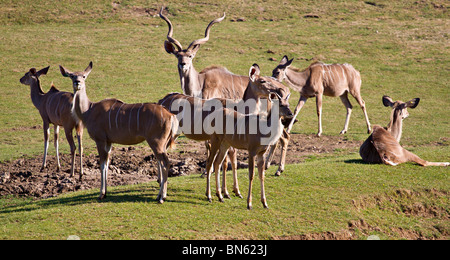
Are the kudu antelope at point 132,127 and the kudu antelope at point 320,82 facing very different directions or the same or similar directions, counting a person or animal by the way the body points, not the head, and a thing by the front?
same or similar directions

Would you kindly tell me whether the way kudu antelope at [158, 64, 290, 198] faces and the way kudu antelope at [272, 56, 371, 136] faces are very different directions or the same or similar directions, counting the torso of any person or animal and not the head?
very different directions

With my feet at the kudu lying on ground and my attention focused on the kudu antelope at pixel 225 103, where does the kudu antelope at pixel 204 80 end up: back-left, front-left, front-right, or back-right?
front-right

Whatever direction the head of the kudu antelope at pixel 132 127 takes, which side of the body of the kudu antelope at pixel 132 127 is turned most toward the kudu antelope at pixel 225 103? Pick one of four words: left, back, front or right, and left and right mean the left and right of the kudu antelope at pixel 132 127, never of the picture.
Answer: back

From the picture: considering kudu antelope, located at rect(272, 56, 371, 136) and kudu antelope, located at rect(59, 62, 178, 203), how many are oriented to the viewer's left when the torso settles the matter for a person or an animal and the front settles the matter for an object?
2

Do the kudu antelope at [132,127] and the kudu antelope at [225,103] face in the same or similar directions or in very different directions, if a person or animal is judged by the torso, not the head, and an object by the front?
very different directions

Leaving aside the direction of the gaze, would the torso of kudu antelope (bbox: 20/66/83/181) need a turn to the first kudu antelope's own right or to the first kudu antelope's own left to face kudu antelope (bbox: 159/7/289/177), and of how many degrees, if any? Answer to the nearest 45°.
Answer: approximately 135° to the first kudu antelope's own right

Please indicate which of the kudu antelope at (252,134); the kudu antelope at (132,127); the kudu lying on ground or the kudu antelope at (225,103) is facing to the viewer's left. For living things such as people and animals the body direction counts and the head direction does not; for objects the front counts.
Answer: the kudu antelope at (132,127)

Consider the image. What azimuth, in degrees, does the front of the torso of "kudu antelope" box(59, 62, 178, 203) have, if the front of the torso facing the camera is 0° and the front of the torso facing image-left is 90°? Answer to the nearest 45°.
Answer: approximately 90°

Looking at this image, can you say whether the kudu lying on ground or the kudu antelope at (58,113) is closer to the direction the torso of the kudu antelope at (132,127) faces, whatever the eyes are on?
the kudu antelope

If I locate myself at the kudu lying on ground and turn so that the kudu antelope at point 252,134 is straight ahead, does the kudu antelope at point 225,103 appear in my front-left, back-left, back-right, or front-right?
front-right

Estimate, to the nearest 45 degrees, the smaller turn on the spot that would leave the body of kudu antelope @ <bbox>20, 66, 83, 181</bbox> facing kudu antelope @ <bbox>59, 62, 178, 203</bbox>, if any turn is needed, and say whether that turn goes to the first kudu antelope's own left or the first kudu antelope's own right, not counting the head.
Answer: approximately 135° to the first kudu antelope's own left
